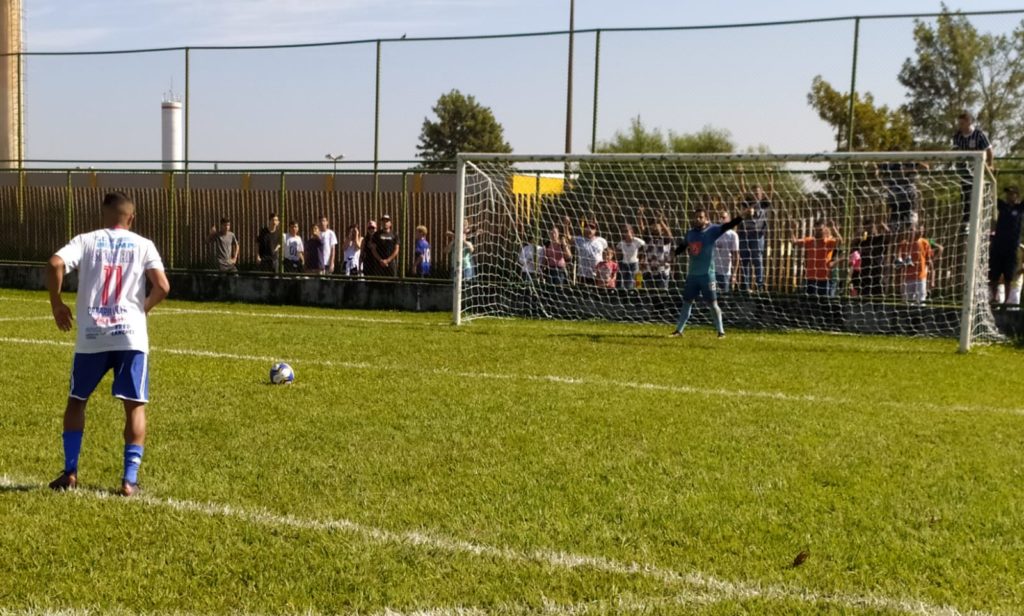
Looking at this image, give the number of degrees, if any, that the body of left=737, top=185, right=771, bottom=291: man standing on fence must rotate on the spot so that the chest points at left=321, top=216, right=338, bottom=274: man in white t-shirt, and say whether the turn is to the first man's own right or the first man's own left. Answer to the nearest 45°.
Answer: approximately 90° to the first man's own right

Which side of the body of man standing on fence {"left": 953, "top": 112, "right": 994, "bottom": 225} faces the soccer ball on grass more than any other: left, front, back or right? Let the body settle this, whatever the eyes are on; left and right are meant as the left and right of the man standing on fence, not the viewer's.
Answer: front

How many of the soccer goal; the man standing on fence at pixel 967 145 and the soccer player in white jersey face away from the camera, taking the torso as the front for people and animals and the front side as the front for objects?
1

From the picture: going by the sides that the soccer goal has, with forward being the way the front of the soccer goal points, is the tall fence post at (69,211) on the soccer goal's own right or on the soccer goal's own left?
on the soccer goal's own right

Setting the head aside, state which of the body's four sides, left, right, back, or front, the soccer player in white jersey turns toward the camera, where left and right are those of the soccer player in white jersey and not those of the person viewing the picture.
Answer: back

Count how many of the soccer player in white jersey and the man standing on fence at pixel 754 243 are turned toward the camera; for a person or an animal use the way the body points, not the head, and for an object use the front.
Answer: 1

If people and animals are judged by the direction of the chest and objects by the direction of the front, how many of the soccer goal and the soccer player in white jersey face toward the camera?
1

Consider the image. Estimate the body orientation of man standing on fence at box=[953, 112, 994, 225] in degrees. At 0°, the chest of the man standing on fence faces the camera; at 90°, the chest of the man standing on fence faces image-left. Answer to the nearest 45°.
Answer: approximately 45°
